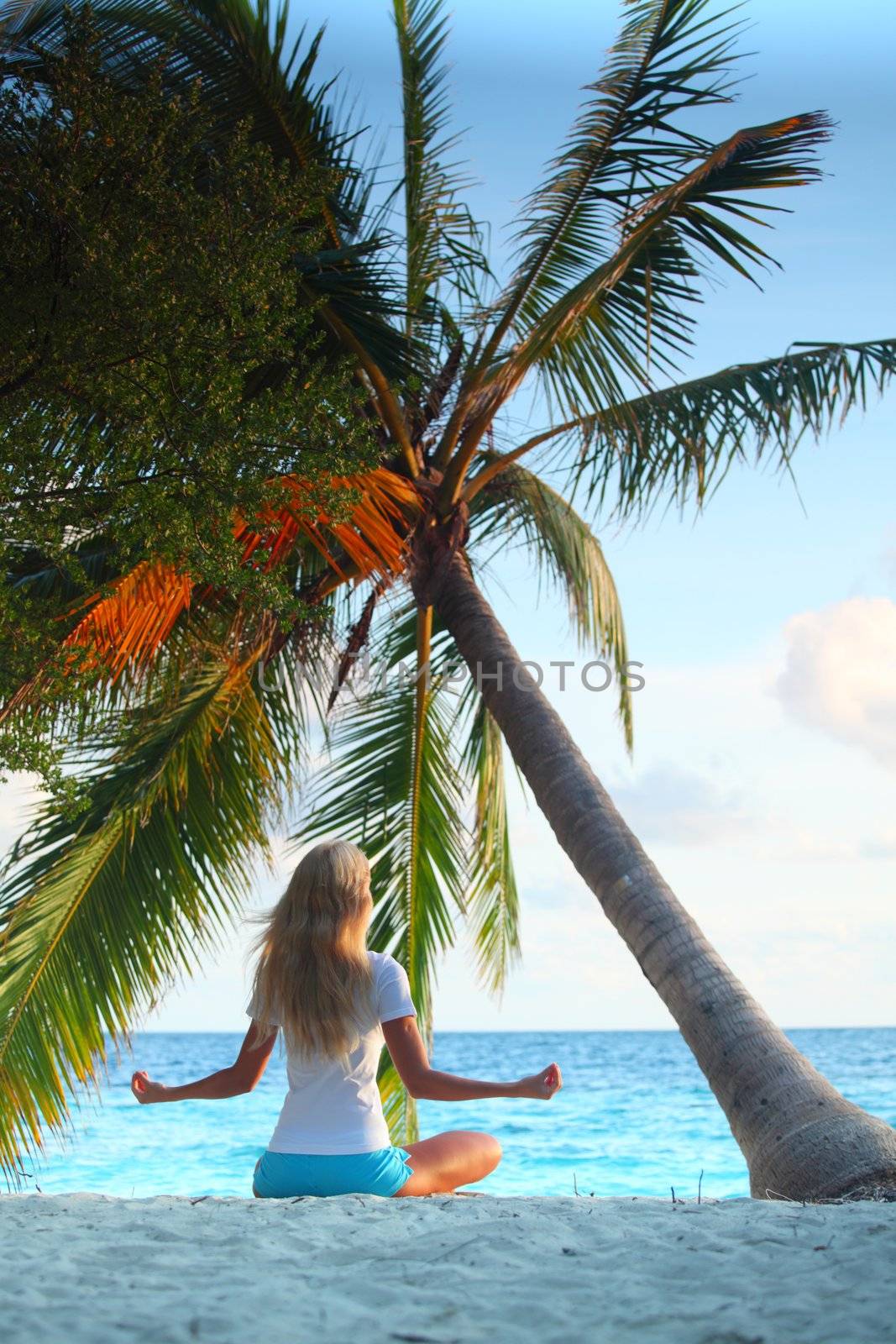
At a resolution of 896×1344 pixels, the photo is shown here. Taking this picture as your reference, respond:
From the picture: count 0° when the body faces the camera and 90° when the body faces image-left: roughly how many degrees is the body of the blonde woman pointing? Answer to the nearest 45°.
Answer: approximately 225°

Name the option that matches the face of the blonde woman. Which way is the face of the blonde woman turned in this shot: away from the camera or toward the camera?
away from the camera
